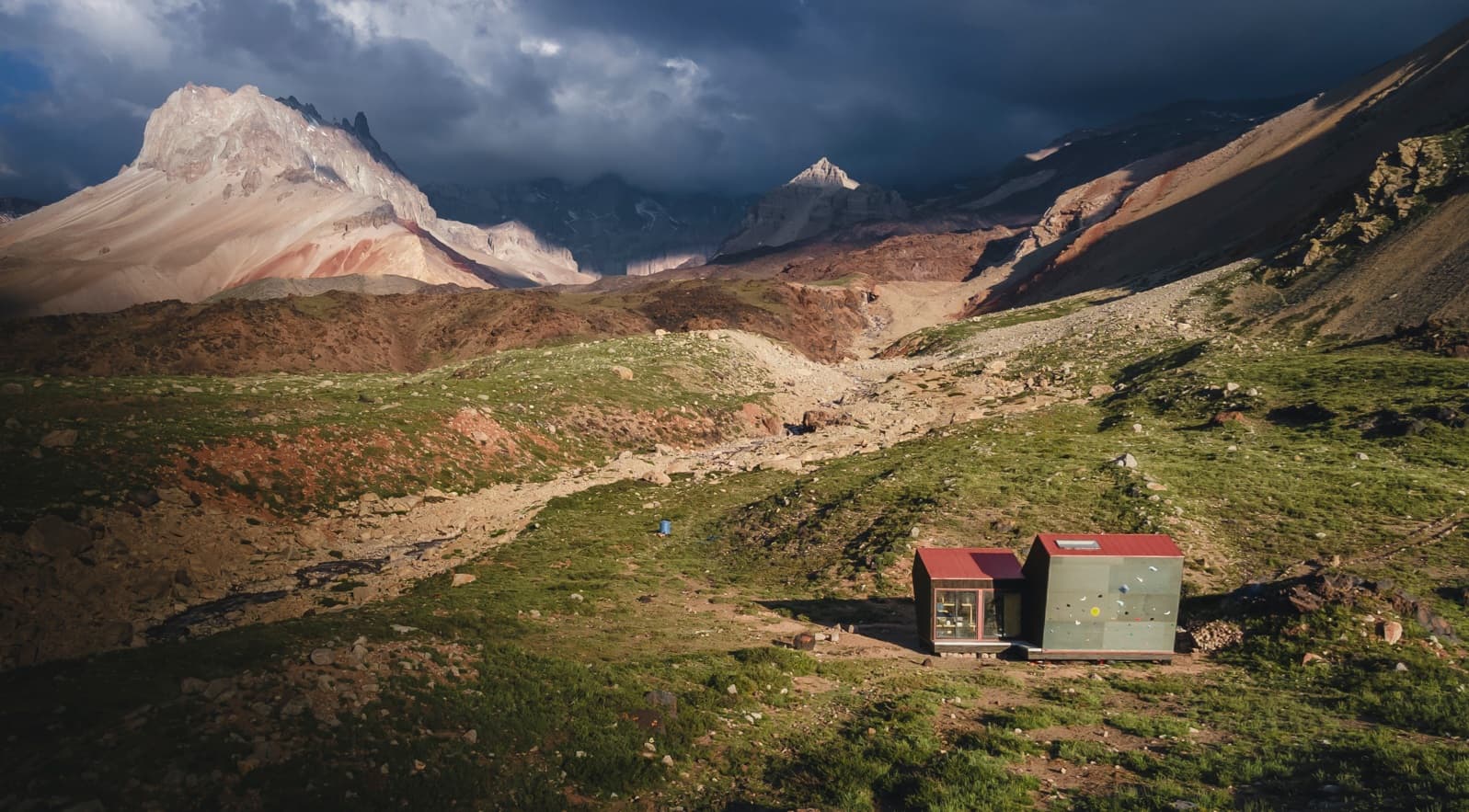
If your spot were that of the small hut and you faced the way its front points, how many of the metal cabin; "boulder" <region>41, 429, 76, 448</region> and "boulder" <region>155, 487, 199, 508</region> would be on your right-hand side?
2

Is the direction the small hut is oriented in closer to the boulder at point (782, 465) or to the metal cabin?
the metal cabin

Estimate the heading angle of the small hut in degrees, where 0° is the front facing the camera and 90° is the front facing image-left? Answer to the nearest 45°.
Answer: approximately 0°

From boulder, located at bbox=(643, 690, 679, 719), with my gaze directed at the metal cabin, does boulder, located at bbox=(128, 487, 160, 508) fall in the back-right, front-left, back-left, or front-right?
back-left

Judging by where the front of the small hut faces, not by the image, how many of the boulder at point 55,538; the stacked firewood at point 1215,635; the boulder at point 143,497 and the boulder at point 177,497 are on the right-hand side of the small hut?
3

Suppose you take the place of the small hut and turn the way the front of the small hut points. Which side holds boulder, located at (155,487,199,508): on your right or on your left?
on your right

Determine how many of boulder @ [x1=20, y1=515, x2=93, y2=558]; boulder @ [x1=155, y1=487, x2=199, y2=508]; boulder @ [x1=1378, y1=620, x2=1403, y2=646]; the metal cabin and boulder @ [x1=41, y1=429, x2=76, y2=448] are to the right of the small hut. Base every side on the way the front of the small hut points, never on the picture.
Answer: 3

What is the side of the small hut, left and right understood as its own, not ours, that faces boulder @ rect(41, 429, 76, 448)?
right

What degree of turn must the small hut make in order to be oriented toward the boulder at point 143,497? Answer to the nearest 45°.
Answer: approximately 90° to its right

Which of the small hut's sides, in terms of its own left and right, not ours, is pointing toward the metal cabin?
left

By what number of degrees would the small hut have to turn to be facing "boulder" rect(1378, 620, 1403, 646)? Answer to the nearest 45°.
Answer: approximately 90° to its left
